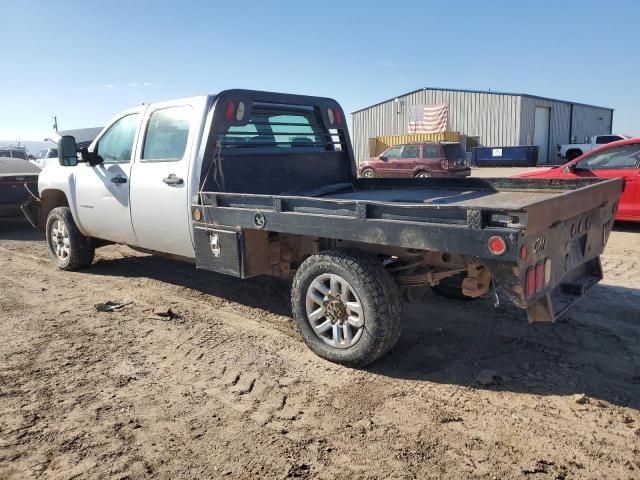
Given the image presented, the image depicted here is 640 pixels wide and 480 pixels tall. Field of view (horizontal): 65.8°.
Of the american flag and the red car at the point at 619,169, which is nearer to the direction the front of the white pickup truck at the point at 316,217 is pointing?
the american flag

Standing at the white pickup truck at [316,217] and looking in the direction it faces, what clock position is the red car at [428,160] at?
The red car is roughly at 2 o'clock from the white pickup truck.

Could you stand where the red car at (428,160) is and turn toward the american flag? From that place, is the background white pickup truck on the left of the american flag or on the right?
right

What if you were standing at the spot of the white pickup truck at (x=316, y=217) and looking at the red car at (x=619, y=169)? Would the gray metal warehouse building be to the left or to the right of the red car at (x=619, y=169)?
left

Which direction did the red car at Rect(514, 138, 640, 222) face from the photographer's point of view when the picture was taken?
facing to the left of the viewer

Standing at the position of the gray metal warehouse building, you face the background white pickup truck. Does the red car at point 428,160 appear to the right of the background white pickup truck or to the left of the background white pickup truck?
right

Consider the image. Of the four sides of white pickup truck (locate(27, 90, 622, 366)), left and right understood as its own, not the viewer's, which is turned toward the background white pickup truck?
right

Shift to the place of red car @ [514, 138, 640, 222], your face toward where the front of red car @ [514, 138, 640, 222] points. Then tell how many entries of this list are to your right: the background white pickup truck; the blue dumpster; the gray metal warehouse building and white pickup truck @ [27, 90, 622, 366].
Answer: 3

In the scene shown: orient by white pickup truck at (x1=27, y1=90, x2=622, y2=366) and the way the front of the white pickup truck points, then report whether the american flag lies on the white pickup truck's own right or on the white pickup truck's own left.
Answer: on the white pickup truck's own right

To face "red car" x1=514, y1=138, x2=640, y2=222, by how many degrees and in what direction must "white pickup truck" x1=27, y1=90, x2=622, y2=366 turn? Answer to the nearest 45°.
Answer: approximately 90° to its right

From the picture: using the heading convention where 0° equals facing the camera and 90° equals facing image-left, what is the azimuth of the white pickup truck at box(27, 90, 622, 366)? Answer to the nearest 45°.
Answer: approximately 135°

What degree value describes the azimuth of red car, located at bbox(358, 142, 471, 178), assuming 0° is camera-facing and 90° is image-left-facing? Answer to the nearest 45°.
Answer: approximately 135°
